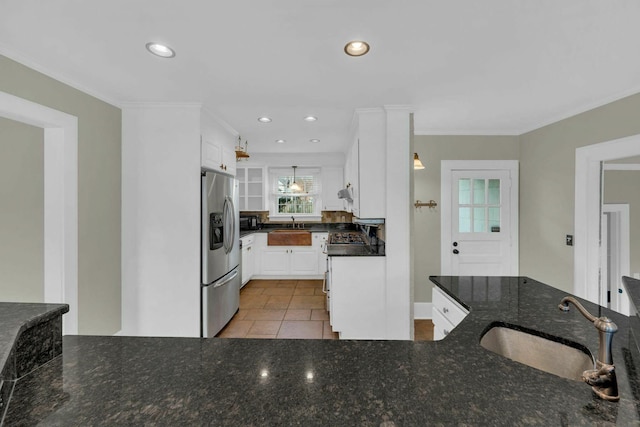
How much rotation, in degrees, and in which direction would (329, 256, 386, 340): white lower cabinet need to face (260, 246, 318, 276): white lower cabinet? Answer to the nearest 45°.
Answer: approximately 45° to its right

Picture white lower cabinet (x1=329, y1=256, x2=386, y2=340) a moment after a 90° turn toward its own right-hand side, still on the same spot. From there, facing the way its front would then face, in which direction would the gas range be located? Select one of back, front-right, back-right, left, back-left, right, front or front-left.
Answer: front

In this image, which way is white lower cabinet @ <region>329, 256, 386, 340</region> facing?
to the viewer's left

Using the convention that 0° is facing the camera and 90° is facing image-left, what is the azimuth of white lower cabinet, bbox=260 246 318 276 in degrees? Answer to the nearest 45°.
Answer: approximately 0°

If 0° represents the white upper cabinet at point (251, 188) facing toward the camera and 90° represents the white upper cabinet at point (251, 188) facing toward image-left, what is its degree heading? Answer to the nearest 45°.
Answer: approximately 0°

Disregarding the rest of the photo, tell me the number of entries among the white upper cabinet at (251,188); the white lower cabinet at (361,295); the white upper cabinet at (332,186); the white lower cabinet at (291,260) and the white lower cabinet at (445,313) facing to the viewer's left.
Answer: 2

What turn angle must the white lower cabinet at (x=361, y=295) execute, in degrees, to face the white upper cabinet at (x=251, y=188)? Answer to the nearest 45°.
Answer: approximately 45° to its right

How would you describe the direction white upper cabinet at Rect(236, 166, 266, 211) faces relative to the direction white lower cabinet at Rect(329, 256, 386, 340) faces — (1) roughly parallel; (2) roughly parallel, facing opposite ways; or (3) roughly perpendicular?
roughly perpendicular

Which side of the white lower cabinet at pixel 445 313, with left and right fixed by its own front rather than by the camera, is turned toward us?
left

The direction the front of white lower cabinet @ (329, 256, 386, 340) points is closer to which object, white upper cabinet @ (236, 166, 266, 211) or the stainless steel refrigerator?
the stainless steel refrigerator
